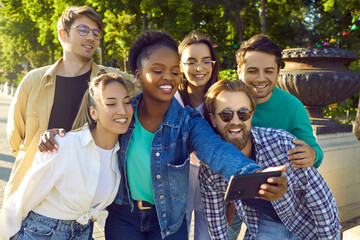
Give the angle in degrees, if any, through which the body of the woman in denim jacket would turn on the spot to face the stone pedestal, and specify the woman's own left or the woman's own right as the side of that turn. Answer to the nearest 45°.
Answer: approximately 135° to the woman's own left

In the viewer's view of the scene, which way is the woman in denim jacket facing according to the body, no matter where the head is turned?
toward the camera

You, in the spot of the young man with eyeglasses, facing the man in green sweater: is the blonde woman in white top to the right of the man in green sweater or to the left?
right

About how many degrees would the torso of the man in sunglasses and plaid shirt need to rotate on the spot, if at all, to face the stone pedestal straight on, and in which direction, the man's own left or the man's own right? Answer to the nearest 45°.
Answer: approximately 180°

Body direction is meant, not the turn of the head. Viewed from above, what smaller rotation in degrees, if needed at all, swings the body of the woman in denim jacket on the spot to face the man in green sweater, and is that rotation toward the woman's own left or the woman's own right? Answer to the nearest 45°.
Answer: approximately 135° to the woman's own left

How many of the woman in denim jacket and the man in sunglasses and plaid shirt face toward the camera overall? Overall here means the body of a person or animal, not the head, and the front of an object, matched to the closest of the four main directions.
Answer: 2

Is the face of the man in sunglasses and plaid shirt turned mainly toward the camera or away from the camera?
toward the camera

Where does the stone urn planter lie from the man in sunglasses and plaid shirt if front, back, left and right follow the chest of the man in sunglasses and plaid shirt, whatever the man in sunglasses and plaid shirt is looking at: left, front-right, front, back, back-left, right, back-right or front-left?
back

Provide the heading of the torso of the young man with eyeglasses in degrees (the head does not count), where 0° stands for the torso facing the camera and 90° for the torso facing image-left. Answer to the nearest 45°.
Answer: approximately 315°

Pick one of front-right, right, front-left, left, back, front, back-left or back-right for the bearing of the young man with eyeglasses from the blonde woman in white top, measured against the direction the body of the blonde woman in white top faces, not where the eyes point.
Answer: back-left

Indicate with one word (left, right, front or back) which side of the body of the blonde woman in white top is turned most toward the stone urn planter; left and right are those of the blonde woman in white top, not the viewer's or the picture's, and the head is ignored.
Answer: left
